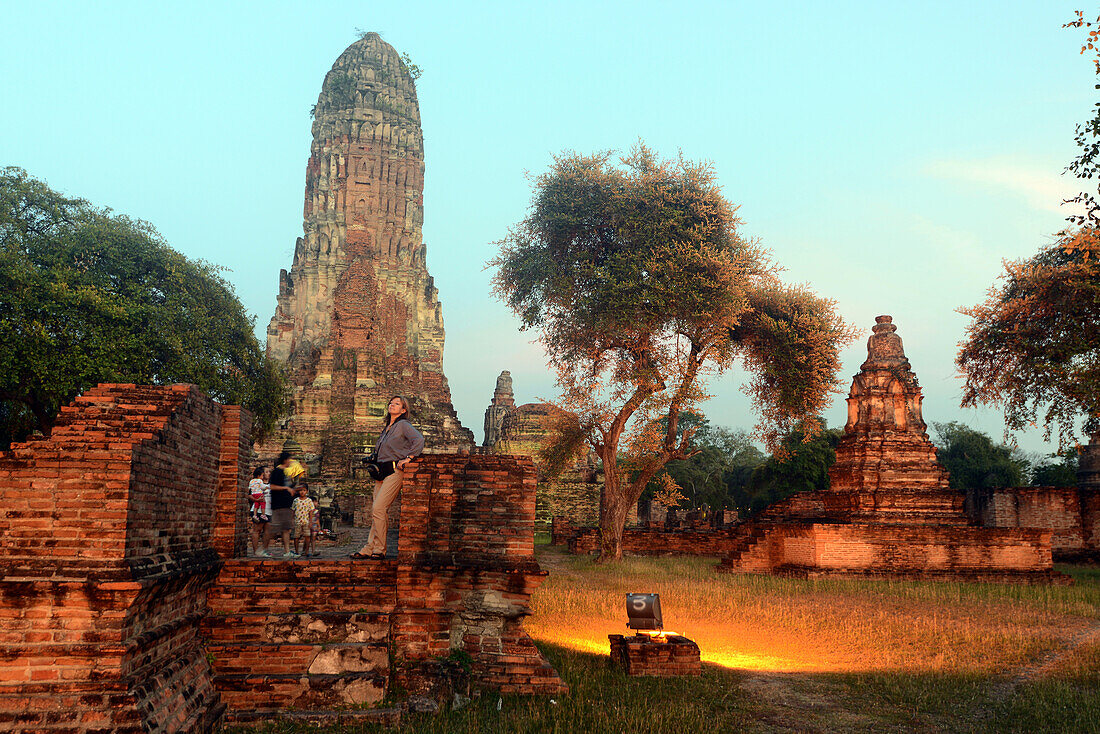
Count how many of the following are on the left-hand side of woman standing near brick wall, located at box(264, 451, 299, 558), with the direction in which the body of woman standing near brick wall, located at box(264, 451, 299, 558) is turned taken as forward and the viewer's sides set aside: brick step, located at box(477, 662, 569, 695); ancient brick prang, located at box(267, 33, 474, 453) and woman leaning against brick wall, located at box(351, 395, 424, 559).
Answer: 1
